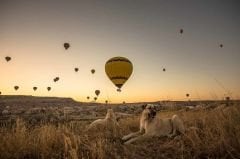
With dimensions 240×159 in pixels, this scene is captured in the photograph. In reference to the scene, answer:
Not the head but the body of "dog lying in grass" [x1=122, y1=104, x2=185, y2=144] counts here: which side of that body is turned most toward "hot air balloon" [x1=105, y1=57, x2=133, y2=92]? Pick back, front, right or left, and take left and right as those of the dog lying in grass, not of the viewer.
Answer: right

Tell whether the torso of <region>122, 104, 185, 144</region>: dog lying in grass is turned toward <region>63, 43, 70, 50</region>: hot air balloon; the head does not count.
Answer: no

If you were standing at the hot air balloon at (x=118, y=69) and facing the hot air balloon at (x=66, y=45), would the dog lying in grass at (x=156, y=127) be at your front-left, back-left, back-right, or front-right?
back-left

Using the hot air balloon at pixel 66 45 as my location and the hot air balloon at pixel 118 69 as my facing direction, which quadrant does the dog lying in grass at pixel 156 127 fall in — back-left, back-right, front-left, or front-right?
front-right

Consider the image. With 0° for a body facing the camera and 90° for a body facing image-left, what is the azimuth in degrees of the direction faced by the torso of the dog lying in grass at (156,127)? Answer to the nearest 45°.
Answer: approximately 90°

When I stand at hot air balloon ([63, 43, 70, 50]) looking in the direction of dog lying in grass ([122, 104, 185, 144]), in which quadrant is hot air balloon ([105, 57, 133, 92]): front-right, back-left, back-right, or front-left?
front-left

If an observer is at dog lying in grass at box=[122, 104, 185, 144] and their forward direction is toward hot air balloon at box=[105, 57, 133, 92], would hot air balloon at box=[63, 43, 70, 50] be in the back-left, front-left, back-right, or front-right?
front-left
